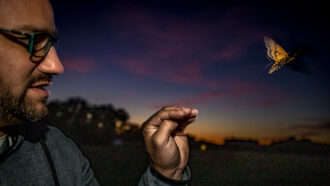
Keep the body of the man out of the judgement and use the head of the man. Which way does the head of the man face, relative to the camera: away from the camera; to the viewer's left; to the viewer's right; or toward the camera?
to the viewer's right

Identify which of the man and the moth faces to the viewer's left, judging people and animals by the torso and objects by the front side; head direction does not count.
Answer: the moth

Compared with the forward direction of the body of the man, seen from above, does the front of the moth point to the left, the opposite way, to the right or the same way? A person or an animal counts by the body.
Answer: the opposite way

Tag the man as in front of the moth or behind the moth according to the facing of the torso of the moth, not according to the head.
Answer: in front

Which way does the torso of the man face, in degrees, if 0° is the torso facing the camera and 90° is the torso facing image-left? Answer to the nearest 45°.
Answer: approximately 315°
